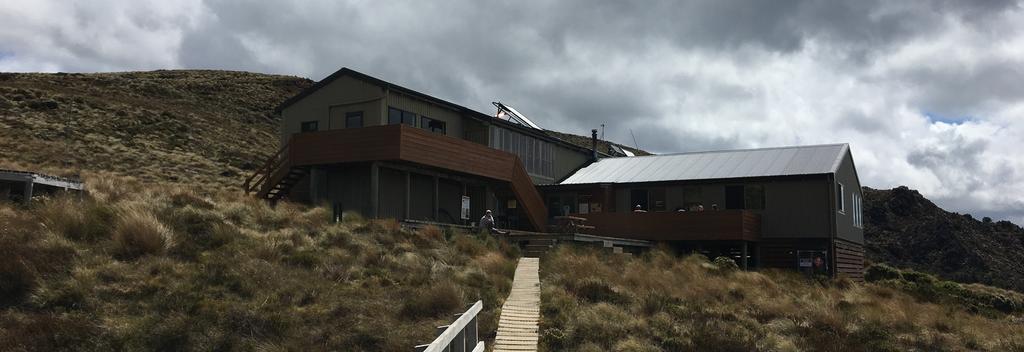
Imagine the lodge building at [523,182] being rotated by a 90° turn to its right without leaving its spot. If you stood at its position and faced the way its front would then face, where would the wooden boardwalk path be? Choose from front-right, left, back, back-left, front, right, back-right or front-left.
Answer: left

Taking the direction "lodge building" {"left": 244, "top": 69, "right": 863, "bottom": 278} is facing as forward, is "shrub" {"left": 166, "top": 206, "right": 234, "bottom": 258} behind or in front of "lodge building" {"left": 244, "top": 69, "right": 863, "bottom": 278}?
in front

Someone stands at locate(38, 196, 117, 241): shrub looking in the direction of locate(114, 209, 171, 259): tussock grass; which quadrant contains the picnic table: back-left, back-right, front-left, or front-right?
front-left

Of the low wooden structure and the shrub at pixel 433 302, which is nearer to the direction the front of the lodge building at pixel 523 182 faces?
the shrub

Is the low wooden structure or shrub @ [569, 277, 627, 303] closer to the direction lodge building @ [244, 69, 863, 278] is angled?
the shrub

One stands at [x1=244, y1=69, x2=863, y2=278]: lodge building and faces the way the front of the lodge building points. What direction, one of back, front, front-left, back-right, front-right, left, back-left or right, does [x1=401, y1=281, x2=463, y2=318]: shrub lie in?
front

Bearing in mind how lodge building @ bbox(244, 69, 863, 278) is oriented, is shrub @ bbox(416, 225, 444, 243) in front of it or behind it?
in front

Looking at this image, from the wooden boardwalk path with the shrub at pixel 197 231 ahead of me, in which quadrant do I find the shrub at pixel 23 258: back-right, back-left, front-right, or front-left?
front-left

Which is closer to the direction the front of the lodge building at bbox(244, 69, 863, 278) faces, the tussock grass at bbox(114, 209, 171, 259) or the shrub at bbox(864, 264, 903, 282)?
the tussock grass

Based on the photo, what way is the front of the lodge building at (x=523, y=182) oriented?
toward the camera

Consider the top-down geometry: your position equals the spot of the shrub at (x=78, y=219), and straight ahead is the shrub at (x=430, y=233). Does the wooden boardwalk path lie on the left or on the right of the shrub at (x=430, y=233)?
right

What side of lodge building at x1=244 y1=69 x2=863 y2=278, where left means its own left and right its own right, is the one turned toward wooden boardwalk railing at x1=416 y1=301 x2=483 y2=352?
front
